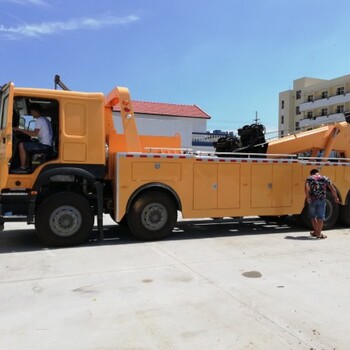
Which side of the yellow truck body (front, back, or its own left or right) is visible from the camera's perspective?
left

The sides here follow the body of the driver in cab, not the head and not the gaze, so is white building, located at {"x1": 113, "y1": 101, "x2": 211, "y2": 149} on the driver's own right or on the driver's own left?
on the driver's own right

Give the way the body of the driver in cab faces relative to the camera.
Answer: to the viewer's left

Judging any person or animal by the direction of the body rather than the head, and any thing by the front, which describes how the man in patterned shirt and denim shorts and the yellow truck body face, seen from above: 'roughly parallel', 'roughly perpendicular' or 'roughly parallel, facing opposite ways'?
roughly perpendicular

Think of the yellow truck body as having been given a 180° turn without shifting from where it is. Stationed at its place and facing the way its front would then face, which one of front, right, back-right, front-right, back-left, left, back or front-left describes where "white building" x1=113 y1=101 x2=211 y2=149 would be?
left
